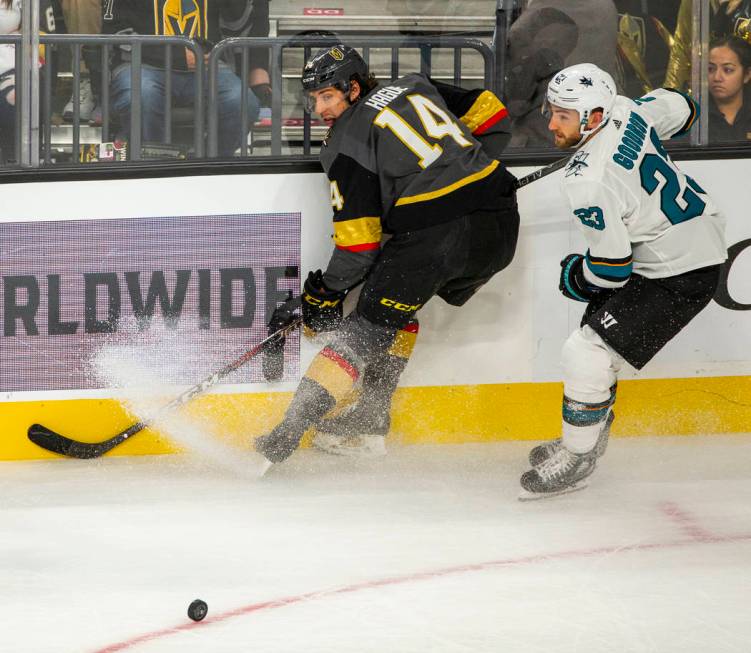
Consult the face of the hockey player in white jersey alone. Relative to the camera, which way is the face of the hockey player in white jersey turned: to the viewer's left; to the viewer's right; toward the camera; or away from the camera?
to the viewer's left

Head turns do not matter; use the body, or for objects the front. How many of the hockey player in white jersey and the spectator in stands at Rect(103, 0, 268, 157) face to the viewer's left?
1

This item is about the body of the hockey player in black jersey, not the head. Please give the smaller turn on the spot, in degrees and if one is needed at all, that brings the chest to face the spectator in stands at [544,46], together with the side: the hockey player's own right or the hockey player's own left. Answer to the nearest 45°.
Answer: approximately 90° to the hockey player's own right

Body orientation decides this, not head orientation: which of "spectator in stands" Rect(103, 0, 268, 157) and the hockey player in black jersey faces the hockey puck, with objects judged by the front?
the spectator in stands

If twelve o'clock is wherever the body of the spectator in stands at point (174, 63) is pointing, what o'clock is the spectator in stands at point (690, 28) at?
the spectator in stands at point (690, 28) is roughly at 9 o'clock from the spectator in stands at point (174, 63).

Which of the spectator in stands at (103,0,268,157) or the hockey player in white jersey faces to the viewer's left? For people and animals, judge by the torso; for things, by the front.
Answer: the hockey player in white jersey

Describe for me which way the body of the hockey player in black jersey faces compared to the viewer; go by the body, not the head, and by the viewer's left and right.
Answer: facing away from the viewer and to the left of the viewer

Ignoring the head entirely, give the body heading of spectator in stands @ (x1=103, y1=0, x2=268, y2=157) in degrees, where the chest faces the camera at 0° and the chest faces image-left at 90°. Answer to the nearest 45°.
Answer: approximately 0°

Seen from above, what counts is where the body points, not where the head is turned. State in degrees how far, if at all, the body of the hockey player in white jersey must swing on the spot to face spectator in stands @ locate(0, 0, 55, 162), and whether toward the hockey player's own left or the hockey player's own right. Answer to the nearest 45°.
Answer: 0° — they already face them

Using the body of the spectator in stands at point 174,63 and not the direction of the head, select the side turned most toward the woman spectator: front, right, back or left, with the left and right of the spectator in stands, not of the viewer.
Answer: left

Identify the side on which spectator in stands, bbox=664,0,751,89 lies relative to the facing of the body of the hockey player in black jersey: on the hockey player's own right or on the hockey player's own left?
on the hockey player's own right

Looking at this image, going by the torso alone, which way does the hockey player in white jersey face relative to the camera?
to the viewer's left

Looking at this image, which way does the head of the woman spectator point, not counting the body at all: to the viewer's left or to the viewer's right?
to the viewer's left

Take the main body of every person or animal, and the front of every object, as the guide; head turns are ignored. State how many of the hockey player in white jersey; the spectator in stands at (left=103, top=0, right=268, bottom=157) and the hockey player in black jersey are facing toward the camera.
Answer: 1
